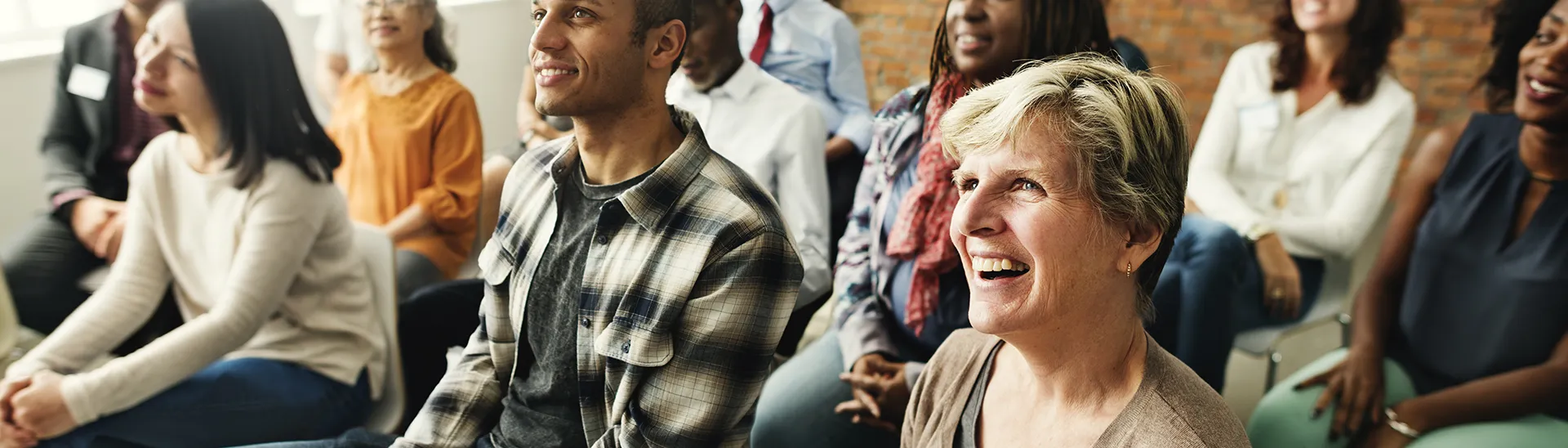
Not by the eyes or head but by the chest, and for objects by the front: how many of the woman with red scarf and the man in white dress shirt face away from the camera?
0

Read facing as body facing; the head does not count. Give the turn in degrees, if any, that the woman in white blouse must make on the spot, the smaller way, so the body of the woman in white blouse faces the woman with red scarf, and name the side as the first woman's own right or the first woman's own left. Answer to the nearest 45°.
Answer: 0° — they already face them

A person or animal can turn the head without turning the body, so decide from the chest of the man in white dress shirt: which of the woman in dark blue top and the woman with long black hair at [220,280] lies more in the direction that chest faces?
the woman with long black hair

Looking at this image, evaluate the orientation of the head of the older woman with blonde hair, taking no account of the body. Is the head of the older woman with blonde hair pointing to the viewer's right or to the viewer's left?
to the viewer's left

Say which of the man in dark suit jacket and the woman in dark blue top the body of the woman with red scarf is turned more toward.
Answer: the man in dark suit jacket

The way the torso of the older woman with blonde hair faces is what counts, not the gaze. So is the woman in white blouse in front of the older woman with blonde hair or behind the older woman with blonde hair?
behind

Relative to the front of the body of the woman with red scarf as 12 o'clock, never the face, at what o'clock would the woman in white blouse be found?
The woman in white blouse is roughly at 6 o'clock from the woman with red scarf.

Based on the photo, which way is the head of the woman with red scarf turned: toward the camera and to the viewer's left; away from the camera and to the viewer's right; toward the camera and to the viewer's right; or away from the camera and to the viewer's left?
toward the camera and to the viewer's left

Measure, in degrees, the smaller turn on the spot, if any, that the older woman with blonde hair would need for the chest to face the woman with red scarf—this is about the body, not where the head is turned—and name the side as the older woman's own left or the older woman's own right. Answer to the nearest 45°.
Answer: approximately 90° to the older woman's own right

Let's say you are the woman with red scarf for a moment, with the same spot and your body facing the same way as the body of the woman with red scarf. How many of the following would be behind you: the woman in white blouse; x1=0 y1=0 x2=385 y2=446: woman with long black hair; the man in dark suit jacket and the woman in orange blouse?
1

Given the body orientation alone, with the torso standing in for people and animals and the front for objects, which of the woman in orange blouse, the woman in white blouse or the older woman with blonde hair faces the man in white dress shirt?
the woman in white blouse

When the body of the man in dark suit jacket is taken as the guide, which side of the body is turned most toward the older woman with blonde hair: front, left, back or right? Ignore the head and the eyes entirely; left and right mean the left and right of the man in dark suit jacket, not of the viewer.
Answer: left

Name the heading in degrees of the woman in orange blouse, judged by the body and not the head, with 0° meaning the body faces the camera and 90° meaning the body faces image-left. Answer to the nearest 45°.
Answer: approximately 45°

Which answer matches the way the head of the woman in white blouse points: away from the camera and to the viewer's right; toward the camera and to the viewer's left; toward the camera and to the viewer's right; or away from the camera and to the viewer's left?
toward the camera and to the viewer's left
